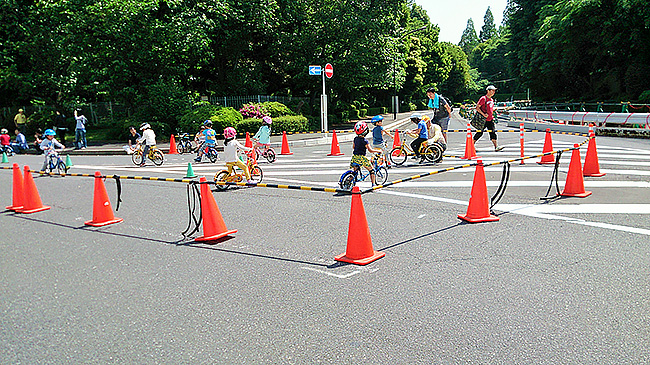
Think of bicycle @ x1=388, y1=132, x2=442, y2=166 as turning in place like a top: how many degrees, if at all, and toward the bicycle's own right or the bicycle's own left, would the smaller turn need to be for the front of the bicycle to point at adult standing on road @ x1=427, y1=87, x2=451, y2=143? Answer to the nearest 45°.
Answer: approximately 135° to the bicycle's own right

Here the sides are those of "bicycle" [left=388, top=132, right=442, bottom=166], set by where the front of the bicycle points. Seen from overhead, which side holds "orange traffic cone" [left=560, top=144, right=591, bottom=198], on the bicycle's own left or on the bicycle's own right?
on the bicycle's own left

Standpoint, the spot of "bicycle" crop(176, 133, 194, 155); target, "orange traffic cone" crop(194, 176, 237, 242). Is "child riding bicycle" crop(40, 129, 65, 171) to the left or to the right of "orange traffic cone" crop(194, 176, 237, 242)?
right

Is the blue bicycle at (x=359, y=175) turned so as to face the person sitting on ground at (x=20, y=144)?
no

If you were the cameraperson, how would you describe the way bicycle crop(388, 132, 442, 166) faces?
facing to the left of the viewer

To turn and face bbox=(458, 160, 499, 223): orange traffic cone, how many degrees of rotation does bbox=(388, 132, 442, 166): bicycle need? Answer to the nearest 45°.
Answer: approximately 90° to its left

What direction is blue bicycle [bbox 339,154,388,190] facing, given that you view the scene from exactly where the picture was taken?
facing away from the viewer and to the right of the viewer

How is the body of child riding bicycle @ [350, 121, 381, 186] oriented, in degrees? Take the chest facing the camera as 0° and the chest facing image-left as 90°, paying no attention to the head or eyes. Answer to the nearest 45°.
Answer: approximately 225°

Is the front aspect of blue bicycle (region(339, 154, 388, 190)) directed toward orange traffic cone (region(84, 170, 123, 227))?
no

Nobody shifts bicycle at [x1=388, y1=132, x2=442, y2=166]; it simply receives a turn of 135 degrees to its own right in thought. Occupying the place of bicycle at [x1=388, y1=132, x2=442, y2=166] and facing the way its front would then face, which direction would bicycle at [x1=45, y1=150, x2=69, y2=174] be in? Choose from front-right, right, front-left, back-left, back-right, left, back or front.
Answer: back-left

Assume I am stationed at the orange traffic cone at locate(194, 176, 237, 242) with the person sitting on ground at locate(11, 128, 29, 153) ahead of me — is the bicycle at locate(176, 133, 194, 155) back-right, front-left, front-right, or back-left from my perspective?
front-right

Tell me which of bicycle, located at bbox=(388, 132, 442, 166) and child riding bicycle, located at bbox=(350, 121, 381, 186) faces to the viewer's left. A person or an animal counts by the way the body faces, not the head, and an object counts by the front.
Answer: the bicycle

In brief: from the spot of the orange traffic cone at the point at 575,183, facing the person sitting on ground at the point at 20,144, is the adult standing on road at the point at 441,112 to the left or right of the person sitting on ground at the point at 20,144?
right

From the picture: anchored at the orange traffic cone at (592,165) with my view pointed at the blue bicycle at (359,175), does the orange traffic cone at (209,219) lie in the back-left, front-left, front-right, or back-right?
front-left

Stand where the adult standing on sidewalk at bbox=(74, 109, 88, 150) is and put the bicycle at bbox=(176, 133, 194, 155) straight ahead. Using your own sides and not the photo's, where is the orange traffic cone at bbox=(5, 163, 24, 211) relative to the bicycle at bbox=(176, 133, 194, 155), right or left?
right
